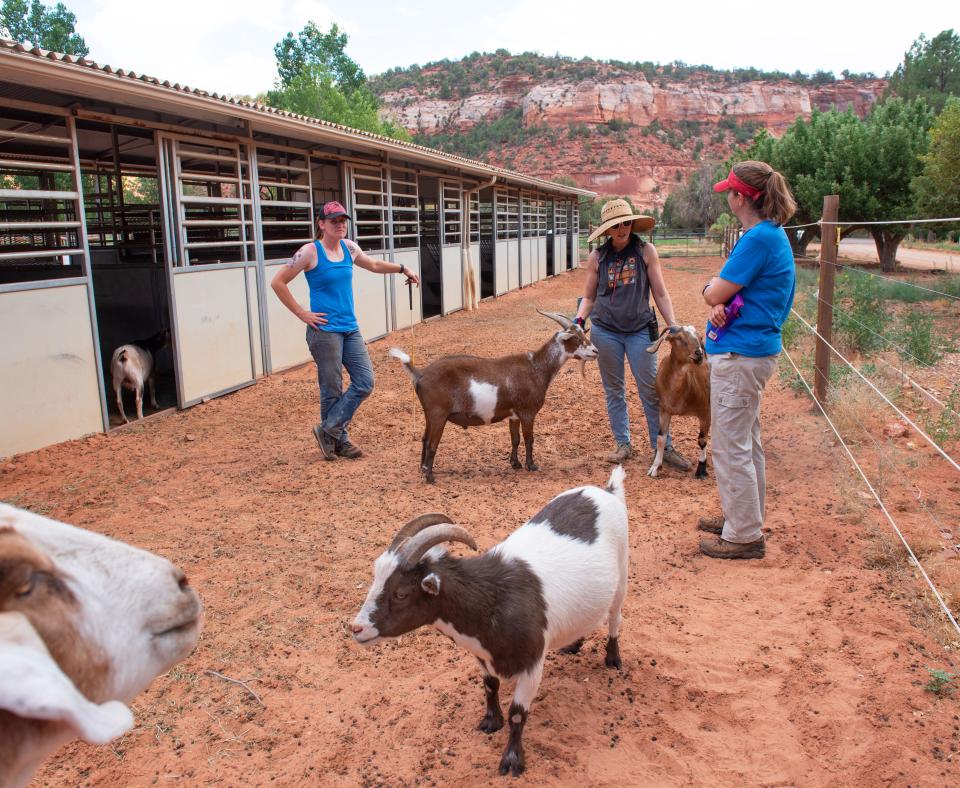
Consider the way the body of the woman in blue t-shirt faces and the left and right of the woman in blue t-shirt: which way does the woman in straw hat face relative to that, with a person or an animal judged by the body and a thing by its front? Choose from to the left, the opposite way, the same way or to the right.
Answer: to the left

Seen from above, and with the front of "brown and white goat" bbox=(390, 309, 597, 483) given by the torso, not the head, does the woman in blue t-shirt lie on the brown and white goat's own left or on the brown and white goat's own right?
on the brown and white goat's own right

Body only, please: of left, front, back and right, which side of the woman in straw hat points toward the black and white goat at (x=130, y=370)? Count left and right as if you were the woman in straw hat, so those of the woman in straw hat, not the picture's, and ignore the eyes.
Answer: right

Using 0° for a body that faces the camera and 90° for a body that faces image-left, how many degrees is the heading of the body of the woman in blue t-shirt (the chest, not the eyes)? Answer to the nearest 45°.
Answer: approximately 90°

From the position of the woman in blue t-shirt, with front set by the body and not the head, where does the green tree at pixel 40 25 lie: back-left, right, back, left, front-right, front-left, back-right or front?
front-right

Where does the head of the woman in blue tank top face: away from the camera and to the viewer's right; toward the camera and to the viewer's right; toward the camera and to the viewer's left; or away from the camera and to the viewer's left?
toward the camera and to the viewer's right

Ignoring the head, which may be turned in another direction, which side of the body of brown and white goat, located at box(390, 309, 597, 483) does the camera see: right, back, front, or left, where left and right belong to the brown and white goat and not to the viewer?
right

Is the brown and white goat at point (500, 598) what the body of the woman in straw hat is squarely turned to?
yes
